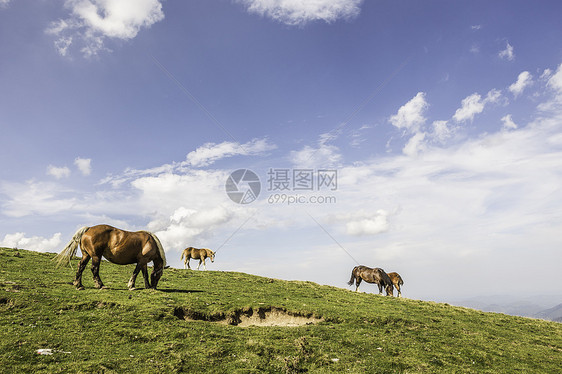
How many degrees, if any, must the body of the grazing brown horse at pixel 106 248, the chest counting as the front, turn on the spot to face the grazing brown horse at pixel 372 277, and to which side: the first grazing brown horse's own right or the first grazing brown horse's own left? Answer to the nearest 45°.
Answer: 0° — it already faces it

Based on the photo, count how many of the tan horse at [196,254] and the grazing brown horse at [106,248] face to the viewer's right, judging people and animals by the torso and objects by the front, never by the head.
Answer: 2

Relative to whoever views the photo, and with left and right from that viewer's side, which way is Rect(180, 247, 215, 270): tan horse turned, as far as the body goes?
facing to the right of the viewer

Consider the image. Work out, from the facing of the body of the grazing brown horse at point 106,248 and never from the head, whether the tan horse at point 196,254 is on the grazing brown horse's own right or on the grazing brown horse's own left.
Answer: on the grazing brown horse's own left

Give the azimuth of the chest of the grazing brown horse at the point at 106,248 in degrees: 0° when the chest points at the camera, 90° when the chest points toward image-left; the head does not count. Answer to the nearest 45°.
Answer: approximately 270°

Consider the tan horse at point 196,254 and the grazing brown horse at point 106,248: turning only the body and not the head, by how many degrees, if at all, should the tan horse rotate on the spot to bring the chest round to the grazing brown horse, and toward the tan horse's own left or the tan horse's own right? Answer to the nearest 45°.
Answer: approximately 90° to the tan horse's own right

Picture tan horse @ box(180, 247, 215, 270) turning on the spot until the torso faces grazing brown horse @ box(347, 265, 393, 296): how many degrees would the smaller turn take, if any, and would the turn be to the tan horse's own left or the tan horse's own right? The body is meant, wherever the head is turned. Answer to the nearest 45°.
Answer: approximately 45° to the tan horse's own right

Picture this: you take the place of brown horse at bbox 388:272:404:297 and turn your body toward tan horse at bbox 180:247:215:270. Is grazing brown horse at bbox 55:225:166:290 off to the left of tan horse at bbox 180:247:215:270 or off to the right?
left

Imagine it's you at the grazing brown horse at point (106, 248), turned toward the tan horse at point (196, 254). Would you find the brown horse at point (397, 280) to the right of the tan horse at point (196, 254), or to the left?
right
